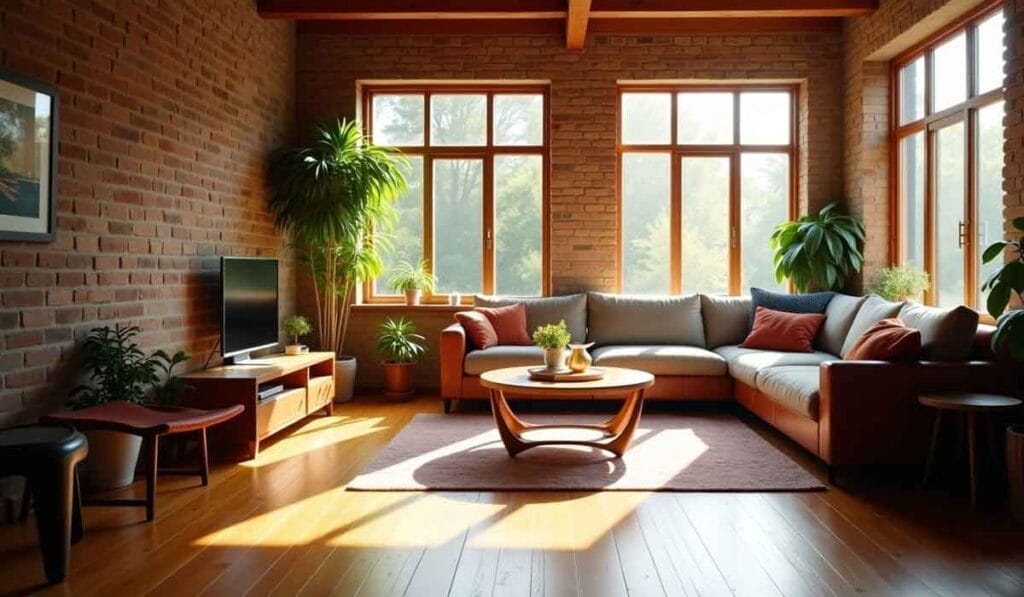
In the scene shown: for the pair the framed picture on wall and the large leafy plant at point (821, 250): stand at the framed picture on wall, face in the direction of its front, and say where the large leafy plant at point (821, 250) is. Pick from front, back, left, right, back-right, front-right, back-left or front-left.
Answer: front-left

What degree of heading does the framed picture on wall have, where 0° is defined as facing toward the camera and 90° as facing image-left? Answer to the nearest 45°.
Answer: approximately 315°

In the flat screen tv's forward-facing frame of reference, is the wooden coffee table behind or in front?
in front

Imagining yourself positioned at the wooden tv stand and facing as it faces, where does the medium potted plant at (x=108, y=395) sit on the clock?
The medium potted plant is roughly at 3 o'clock from the wooden tv stand.

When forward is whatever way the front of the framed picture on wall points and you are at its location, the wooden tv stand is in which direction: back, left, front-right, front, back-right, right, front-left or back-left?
left

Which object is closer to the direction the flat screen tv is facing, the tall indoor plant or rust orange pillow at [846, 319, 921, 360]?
the rust orange pillow

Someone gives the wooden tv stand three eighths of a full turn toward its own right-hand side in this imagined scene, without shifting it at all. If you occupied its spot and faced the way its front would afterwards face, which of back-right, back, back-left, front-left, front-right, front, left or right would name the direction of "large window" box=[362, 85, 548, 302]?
back-right

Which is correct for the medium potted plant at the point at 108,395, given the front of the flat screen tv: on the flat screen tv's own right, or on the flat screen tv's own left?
on the flat screen tv's own right

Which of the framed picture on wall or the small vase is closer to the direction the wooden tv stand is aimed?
the small vase

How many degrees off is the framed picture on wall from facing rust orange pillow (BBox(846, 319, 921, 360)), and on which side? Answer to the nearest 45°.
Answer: approximately 45° to its left
